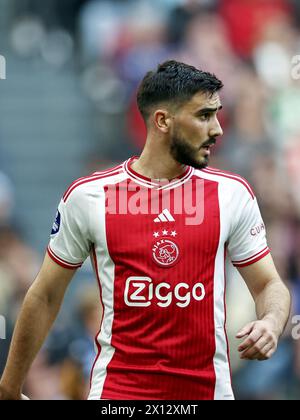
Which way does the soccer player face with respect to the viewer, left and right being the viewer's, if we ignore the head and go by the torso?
facing the viewer
